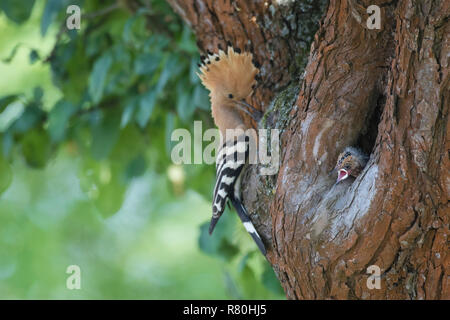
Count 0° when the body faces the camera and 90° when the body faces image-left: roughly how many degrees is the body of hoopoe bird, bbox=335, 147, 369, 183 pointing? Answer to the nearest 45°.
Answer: approximately 45°

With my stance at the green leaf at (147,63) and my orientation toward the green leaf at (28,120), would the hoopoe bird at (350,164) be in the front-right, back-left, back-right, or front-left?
back-left

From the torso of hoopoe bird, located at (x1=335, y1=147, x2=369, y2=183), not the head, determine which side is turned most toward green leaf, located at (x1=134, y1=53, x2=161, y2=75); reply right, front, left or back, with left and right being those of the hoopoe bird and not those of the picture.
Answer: right

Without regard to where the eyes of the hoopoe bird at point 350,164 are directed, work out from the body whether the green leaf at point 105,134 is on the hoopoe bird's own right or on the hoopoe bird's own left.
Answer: on the hoopoe bird's own right

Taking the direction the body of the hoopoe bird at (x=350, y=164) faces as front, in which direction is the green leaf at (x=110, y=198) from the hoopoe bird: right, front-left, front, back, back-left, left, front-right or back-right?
right

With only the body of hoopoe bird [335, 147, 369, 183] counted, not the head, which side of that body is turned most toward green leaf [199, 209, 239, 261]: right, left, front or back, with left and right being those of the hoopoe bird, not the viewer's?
right

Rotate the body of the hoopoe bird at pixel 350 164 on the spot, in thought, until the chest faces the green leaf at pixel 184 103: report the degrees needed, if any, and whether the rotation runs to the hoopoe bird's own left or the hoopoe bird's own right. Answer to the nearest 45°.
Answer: approximately 90° to the hoopoe bird's own right

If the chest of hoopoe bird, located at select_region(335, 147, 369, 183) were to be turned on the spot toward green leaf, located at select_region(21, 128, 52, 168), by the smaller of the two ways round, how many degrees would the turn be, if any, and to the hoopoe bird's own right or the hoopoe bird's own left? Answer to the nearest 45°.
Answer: approximately 90° to the hoopoe bird's own right

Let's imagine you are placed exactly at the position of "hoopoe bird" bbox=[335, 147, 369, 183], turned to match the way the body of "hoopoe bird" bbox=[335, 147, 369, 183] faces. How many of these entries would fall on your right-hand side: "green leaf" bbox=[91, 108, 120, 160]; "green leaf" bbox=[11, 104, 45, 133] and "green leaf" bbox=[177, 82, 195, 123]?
3

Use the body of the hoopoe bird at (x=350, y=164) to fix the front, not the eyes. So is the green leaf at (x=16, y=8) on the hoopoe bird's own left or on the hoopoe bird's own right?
on the hoopoe bird's own right

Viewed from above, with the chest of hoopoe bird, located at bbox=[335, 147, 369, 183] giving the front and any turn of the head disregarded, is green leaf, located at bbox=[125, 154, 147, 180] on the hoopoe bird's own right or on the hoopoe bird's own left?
on the hoopoe bird's own right
